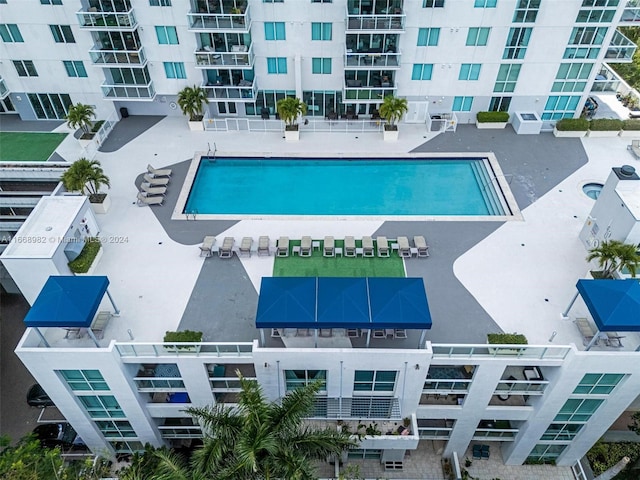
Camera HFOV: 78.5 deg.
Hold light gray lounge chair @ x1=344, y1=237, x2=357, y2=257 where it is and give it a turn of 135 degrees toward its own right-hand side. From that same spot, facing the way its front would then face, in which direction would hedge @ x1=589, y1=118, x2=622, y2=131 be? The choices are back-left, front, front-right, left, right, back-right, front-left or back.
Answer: right

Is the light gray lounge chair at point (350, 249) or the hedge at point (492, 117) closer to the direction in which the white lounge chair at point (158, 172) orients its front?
the hedge

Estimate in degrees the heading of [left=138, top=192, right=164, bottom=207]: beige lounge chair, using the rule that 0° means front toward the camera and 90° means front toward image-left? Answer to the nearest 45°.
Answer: approximately 270°

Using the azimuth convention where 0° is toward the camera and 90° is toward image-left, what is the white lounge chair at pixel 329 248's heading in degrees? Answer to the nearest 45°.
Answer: approximately 0°

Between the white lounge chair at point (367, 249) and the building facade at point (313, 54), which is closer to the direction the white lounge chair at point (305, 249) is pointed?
the building facade

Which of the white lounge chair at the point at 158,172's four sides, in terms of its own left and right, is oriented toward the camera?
right
